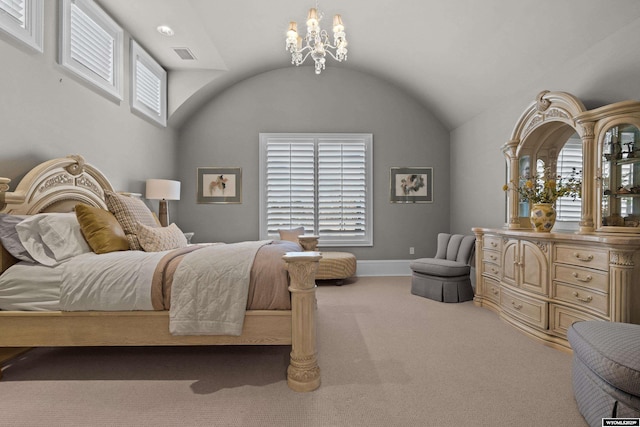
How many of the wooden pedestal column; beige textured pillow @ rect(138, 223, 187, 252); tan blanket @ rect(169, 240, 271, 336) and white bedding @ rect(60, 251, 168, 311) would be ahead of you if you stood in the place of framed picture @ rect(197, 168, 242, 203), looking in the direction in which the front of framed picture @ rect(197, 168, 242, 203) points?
4

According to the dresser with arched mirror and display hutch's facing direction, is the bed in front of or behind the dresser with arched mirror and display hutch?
in front

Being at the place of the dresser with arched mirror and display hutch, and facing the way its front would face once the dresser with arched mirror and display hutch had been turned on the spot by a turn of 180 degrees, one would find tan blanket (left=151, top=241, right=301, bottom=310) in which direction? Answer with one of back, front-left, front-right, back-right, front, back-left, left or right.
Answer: back

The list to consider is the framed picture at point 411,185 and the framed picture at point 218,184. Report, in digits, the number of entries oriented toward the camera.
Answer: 2

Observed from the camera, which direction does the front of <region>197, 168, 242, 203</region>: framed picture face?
facing the viewer

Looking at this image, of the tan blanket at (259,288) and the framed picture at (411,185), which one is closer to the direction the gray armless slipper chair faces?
the tan blanket

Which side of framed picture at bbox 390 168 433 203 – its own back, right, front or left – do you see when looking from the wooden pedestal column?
front

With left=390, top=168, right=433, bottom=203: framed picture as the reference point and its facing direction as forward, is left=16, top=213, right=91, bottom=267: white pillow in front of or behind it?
in front

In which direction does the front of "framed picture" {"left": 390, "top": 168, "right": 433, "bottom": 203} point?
toward the camera

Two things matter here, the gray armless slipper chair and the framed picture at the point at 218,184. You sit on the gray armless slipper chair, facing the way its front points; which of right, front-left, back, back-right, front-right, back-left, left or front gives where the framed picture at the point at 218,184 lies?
front-right

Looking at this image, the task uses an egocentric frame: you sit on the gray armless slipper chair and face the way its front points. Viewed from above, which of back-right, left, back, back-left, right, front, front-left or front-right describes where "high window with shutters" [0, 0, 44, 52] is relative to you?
front

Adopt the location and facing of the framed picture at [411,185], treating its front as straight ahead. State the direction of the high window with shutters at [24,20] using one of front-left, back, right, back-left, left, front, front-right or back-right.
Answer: front-right

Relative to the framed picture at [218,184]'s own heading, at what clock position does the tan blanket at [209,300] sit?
The tan blanket is roughly at 12 o'clock from the framed picture.

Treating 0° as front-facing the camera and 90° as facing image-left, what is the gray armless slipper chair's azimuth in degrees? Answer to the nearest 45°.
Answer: approximately 45°

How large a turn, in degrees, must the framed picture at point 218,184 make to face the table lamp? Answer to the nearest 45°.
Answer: approximately 45° to its right

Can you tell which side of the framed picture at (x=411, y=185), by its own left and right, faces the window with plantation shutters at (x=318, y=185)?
right
